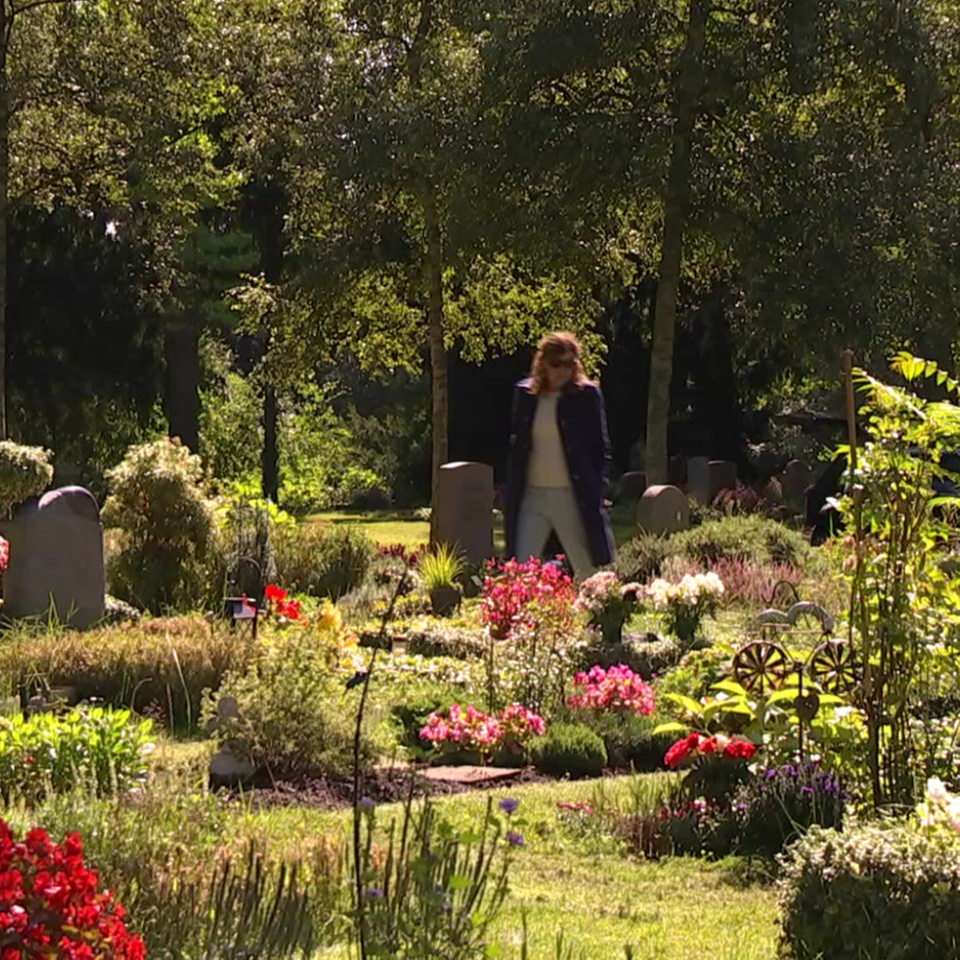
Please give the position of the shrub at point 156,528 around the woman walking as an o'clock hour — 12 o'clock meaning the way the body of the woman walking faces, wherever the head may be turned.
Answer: The shrub is roughly at 2 o'clock from the woman walking.

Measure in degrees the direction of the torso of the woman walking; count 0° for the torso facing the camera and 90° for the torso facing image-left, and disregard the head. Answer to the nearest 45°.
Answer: approximately 0°

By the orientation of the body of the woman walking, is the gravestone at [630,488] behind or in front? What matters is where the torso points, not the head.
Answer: behind

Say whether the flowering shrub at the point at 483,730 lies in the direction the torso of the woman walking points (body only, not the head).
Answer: yes

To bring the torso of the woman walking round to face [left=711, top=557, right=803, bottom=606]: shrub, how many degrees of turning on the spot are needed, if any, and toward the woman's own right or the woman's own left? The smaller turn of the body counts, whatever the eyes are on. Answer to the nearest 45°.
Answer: approximately 135° to the woman's own left

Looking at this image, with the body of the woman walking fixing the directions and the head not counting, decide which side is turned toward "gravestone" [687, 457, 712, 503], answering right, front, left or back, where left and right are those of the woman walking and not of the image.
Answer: back

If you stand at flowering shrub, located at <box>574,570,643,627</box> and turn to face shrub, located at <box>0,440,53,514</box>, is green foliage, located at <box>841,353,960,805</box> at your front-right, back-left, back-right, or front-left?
back-left

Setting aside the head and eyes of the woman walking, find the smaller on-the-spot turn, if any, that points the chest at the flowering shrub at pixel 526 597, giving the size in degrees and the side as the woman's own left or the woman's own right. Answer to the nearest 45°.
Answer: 0° — they already face it

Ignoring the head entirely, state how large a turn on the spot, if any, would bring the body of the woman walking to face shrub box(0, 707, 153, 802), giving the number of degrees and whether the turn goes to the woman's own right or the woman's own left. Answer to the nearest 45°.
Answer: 0° — they already face it

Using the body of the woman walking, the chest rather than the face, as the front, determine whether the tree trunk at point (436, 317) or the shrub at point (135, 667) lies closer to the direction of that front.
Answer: the shrub

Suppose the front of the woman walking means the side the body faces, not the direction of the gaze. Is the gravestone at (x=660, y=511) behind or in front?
behind
